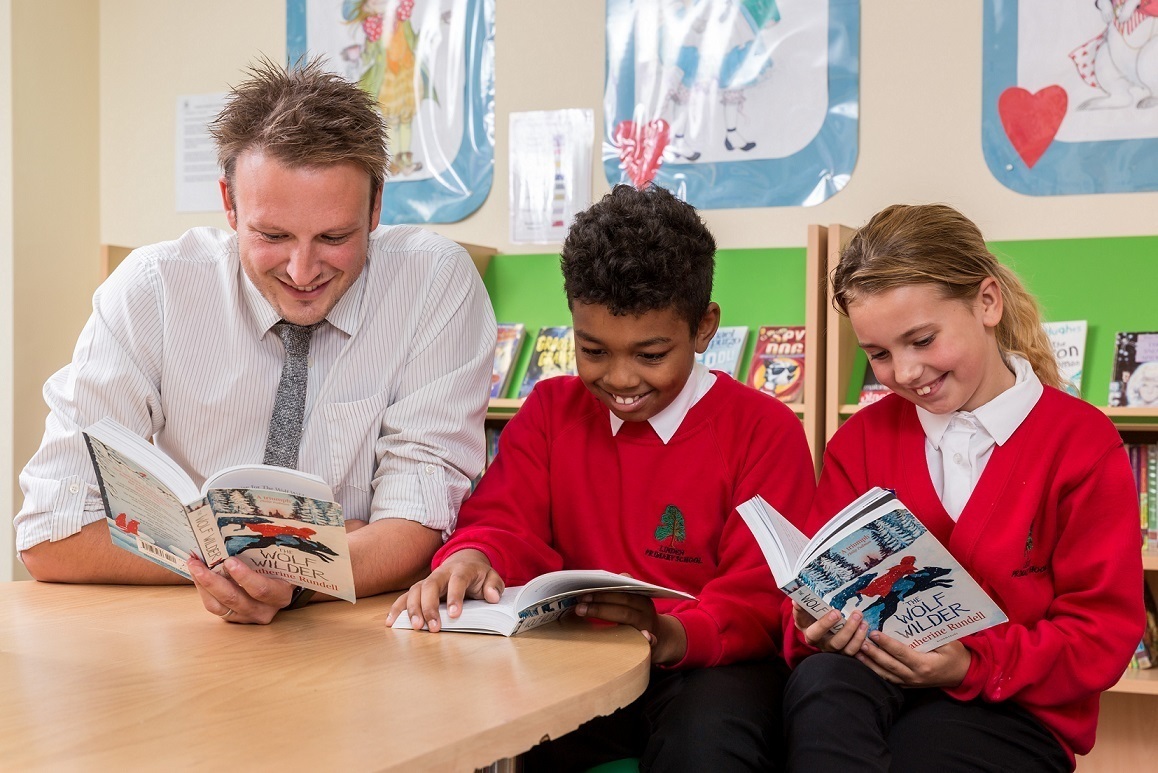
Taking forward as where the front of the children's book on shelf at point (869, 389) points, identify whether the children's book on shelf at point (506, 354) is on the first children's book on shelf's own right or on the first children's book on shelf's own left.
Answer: on the first children's book on shelf's own right

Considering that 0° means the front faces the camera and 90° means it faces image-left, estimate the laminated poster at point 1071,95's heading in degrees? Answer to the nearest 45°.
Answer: approximately 0°

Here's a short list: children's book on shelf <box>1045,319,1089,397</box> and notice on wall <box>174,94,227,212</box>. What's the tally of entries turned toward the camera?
2

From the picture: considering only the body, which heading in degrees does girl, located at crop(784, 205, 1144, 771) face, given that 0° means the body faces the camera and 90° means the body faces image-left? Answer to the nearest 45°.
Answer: approximately 45°

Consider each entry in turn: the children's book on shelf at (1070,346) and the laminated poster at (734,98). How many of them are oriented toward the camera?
2

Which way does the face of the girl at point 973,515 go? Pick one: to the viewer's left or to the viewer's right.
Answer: to the viewer's left
